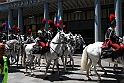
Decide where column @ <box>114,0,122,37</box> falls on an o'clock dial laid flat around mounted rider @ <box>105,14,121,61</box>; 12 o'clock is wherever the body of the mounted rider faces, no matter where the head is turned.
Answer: The column is roughly at 9 o'clock from the mounted rider.

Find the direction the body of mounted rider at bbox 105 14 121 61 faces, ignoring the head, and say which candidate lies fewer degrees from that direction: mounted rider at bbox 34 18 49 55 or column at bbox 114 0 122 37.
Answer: the column

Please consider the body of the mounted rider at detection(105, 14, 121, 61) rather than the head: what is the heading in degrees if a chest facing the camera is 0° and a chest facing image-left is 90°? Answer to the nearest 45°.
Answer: approximately 270°

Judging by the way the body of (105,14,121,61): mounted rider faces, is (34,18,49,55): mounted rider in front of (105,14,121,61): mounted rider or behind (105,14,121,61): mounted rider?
behind
